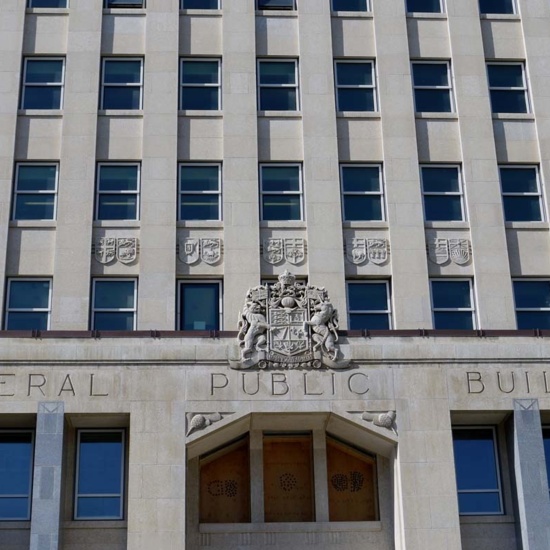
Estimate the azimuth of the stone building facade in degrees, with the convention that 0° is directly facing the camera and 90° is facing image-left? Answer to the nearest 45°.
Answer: approximately 0°
